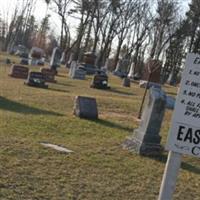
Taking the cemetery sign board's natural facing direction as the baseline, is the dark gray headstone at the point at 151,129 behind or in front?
behind

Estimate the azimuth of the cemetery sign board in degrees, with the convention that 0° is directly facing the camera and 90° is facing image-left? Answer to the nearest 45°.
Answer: approximately 0°

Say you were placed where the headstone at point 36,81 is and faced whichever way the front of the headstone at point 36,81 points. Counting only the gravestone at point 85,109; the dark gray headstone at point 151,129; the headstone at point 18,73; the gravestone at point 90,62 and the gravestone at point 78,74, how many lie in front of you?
2

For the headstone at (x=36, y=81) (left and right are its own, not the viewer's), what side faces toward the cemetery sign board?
front

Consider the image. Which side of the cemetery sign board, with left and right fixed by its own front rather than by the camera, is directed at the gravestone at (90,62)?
back

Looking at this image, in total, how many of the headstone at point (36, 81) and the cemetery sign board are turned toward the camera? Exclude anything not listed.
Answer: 2

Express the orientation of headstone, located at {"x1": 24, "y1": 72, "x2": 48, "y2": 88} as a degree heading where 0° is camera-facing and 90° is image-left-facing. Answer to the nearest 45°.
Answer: approximately 0°

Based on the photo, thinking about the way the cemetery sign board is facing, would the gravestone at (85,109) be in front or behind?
behind

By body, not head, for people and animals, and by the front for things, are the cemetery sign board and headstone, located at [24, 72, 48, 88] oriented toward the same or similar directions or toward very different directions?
same or similar directions

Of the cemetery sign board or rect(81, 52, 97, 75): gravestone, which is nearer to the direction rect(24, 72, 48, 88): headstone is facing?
the cemetery sign board

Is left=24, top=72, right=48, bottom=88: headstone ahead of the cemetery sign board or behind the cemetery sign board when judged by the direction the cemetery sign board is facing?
behind

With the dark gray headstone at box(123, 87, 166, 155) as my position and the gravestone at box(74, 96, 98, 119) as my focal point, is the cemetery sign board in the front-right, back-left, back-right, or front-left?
back-left
